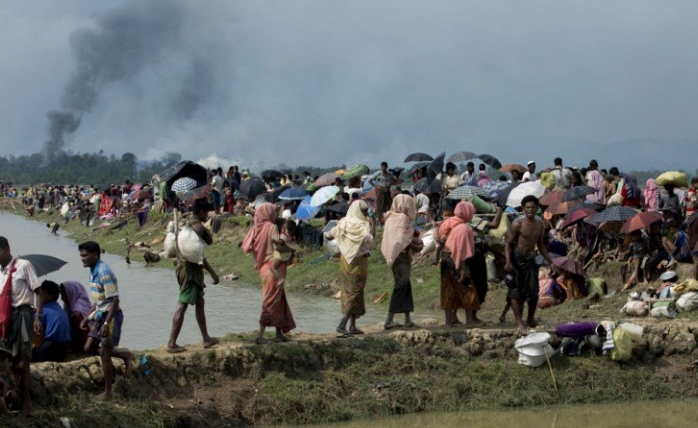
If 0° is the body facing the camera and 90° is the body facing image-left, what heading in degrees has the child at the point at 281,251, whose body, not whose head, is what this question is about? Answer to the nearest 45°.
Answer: approximately 90°

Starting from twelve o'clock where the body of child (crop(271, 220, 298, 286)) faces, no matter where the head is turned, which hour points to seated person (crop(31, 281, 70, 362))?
The seated person is roughly at 11 o'clock from the child.

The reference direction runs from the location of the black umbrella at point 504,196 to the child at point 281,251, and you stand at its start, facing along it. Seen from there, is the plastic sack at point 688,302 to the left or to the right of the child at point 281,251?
left
